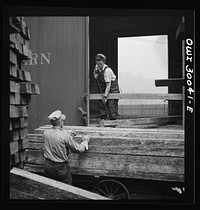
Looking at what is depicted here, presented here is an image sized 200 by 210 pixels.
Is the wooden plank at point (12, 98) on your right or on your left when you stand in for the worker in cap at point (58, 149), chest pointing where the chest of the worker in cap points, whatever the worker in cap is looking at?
on your left

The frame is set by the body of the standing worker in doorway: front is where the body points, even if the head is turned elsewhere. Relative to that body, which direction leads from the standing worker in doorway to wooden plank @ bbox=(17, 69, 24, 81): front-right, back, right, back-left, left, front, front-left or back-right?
front

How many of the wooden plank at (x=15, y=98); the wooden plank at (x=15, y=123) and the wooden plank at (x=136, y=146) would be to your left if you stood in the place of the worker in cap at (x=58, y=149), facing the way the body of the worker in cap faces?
2

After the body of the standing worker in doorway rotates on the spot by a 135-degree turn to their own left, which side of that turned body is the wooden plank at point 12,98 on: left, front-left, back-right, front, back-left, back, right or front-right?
back-right

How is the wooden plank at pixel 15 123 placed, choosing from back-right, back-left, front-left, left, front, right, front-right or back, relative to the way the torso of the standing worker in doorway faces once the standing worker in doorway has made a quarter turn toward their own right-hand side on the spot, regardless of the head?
left

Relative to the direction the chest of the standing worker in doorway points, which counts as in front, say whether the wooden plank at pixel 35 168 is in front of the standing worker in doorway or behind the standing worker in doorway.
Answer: in front

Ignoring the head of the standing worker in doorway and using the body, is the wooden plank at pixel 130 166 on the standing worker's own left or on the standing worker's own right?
on the standing worker's own left

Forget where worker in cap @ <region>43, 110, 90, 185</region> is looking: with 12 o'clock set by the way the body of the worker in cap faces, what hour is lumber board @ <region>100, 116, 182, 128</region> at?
The lumber board is roughly at 12 o'clock from the worker in cap.

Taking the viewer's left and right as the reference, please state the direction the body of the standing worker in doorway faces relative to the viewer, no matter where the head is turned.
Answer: facing the viewer and to the left of the viewer

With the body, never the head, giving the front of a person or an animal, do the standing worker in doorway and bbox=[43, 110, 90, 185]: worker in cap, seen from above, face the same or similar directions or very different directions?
very different directions

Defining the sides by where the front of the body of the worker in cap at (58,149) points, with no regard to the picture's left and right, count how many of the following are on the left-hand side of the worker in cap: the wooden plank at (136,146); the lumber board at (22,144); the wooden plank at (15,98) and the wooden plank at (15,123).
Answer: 3

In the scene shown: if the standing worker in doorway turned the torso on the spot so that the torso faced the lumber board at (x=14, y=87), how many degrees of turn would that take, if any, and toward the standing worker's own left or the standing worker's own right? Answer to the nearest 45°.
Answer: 0° — they already face it

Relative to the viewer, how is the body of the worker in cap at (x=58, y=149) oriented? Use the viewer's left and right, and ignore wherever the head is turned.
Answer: facing away from the viewer and to the right of the viewer

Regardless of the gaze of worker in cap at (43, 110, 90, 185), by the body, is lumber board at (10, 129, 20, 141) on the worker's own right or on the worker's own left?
on the worker's own left
